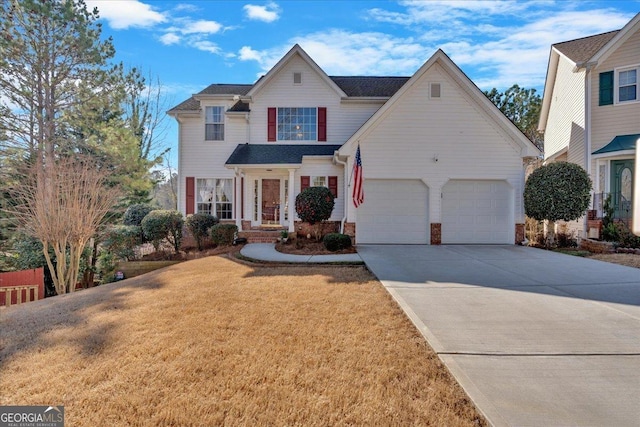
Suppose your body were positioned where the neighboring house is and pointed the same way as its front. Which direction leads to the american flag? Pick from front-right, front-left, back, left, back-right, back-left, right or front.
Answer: front-right

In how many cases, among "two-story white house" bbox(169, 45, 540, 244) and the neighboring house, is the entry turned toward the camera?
2

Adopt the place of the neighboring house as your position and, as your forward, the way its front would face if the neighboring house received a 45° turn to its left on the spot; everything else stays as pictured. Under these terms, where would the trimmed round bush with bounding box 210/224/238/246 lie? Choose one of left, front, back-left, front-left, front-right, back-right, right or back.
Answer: right

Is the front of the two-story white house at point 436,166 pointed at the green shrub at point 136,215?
no

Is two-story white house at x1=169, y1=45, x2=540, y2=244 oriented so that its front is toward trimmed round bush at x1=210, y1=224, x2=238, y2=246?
no

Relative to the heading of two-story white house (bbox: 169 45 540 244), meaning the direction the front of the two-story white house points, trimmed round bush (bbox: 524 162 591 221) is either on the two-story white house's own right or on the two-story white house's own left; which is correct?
on the two-story white house's own left

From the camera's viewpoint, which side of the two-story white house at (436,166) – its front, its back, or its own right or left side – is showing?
front

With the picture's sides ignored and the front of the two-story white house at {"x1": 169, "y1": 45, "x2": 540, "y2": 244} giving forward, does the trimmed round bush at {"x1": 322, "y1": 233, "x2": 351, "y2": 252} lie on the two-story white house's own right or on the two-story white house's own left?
on the two-story white house's own right

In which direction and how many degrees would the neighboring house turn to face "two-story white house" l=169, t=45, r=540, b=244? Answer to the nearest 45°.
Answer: approximately 45° to its right

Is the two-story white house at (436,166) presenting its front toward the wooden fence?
no

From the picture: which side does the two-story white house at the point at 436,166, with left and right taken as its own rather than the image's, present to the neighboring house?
left

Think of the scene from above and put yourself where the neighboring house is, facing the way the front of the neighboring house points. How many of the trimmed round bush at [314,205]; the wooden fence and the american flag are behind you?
0

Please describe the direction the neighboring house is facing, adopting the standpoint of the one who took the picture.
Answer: facing the viewer

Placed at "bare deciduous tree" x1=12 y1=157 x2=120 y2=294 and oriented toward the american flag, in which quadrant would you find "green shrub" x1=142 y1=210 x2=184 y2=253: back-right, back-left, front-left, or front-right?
front-left

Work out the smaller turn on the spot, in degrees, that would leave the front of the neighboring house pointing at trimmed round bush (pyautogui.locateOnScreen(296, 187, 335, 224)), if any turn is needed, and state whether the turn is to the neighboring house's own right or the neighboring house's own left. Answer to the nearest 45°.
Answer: approximately 45° to the neighboring house's own right

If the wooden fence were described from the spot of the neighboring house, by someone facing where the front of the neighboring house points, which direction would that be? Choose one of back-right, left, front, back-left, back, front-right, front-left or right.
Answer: front-right

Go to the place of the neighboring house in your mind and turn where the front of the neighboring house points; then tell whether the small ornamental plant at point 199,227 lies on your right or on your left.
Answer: on your right

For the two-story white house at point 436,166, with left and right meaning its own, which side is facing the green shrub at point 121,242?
right

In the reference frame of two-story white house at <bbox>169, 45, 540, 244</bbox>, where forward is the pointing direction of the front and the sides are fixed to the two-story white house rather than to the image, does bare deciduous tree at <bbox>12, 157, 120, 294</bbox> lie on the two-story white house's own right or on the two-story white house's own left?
on the two-story white house's own right

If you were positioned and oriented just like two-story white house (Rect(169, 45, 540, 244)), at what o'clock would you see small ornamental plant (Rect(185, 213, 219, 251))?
The small ornamental plant is roughly at 3 o'clock from the two-story white house.
